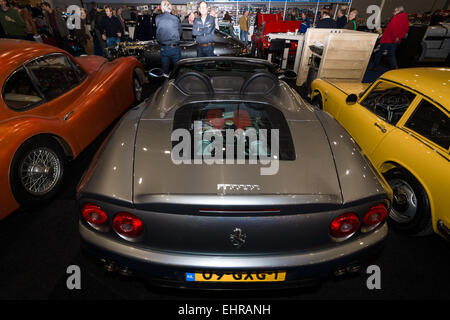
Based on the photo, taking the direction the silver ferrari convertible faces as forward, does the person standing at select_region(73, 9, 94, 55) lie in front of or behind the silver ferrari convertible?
in front

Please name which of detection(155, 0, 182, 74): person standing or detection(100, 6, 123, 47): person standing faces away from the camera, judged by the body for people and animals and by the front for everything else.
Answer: detection(155, 0, 182, 74): person standing

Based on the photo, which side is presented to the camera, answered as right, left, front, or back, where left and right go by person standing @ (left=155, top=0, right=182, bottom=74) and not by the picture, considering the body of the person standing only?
back

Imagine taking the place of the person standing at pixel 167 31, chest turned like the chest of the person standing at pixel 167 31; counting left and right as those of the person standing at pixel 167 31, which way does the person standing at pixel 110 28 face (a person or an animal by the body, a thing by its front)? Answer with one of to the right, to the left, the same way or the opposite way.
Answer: the opposite way

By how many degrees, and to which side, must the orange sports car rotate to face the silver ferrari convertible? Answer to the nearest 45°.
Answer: approximately 135° to its right

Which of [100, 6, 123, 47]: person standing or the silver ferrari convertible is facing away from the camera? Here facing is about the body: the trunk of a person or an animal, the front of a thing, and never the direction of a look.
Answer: the silver ferrari convertible

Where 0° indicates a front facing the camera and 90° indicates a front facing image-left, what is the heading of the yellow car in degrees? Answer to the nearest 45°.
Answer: approximately 135°

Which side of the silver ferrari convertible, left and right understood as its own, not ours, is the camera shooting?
back

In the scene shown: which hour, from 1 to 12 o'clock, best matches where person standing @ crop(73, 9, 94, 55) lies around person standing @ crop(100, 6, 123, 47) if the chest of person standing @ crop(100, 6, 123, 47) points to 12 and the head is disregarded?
person standing @ crop(73, 9, 94, 55) is roughly at 4 o'clock from person standing @ crop(100, 6, 123, 47).

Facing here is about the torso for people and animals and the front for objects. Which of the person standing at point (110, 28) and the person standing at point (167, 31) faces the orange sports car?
the person standing at point (110, 28)

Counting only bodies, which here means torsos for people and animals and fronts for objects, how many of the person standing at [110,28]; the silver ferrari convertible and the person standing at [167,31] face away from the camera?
2

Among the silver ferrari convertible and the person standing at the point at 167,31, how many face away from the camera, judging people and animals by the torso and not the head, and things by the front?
2
